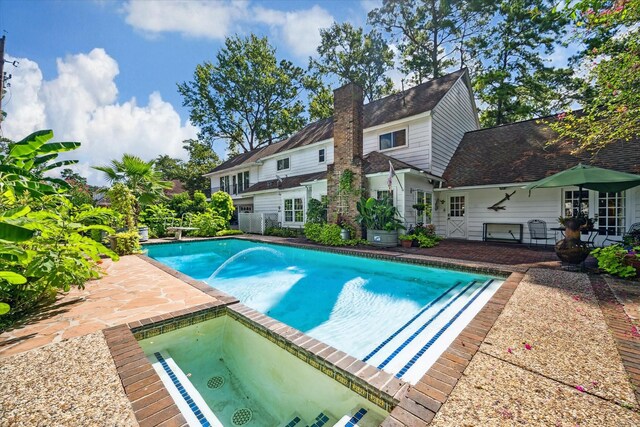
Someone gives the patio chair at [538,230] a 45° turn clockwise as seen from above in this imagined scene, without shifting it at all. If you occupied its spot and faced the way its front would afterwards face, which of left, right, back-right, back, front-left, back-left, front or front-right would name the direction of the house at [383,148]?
right

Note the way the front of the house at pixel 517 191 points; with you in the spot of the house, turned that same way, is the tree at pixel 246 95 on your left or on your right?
on your right

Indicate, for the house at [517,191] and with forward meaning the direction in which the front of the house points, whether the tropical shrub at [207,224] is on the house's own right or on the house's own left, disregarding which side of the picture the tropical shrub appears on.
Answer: on the house's own right

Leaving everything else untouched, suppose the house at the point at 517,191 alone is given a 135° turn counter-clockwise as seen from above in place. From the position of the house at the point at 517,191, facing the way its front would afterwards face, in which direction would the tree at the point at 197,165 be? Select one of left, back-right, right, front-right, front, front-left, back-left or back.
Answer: back-left

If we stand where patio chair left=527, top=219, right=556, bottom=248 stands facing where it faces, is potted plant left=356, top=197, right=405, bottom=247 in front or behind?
behind

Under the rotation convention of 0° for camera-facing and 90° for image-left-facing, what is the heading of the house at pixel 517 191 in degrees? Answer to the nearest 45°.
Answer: approximately 0°

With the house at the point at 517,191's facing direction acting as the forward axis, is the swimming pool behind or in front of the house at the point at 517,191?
in front

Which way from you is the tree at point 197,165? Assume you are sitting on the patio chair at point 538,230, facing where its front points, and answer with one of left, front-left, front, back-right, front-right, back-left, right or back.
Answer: back-right

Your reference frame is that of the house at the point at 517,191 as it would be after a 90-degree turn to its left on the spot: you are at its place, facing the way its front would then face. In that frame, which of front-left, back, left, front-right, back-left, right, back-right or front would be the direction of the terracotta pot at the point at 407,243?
back-right
